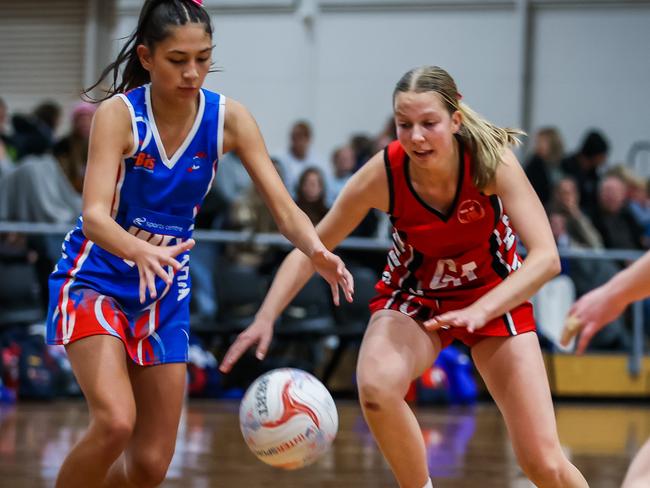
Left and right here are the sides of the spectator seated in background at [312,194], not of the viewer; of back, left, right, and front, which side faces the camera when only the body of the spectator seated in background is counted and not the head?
front

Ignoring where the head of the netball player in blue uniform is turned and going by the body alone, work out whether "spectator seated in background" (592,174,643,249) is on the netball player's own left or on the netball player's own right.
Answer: on the netball player's own left

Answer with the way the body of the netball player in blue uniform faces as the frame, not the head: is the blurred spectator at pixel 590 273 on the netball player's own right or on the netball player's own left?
on the netball player's own left

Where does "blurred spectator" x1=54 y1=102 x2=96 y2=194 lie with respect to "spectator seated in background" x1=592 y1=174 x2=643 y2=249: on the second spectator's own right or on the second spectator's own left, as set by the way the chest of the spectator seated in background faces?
on the second spectator's own right

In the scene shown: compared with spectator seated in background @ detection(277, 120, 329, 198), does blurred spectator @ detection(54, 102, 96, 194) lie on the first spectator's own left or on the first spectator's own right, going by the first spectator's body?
on the first spectator's own right

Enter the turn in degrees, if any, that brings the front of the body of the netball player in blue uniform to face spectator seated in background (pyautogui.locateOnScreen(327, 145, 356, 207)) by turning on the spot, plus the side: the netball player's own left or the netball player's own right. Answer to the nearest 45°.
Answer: approximately 135° to the netball player's own left

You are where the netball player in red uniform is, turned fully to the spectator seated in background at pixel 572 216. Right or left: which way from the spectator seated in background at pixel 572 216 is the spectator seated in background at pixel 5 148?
left

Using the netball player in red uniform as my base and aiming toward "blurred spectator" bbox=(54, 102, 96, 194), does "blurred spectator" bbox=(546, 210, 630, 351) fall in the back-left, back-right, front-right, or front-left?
front-right

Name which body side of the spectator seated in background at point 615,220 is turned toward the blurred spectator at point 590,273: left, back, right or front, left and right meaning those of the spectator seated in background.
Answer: front

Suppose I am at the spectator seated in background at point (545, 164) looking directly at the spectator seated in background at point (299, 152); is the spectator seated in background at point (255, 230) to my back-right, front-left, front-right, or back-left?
front-left

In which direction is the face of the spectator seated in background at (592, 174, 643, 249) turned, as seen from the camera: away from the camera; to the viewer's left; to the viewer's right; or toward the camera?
toward the camera

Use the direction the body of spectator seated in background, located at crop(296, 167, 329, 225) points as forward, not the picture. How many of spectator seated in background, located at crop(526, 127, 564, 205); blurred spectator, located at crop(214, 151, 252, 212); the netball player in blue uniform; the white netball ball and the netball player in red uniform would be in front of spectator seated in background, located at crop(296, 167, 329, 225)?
3

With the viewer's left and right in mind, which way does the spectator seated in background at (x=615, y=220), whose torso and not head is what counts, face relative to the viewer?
facing the viewer

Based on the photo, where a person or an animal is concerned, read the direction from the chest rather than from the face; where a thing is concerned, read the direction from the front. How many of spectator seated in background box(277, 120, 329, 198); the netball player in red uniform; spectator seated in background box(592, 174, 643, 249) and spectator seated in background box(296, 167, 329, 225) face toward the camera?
4

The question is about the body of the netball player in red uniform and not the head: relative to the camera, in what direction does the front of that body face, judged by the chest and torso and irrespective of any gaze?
toward the camera
